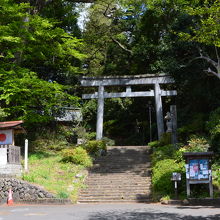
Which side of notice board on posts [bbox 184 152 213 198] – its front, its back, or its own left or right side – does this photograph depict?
front

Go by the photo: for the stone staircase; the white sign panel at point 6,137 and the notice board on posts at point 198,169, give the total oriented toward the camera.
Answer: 3

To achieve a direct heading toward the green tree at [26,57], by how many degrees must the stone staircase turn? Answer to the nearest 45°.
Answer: approximately 135° to its right

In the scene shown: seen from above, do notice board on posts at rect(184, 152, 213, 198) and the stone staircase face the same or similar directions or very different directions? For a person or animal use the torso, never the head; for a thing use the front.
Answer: same or similar directions

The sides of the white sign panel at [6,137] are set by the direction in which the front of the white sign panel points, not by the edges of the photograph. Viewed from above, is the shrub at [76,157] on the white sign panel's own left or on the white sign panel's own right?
on the white sign panel's own left

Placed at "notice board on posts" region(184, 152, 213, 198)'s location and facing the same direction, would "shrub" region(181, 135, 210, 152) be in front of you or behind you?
behind

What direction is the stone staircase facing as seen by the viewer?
toward the camera

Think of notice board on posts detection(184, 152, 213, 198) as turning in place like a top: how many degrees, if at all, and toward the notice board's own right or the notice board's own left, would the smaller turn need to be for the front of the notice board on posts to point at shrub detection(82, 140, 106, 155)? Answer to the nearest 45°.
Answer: approximately 135° to the notice board's own right

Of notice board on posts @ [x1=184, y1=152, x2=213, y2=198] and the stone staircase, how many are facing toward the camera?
2

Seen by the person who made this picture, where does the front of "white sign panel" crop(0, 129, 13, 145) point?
facing the viewer

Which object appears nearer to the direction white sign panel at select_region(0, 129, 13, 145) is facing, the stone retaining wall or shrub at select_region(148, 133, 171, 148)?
the stone retaining wall
